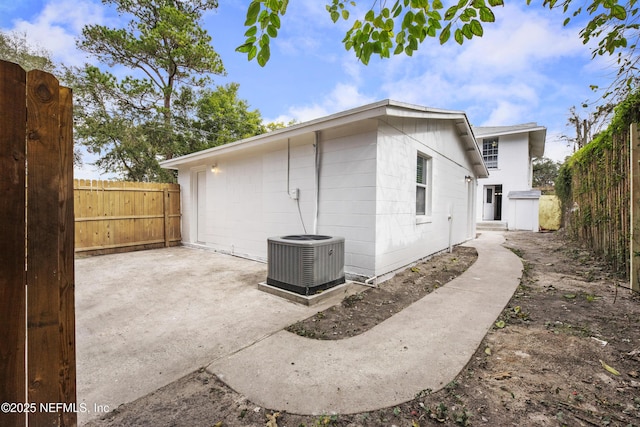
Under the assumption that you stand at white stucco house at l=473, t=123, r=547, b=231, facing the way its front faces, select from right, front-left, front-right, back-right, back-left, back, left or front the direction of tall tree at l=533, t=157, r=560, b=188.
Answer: back

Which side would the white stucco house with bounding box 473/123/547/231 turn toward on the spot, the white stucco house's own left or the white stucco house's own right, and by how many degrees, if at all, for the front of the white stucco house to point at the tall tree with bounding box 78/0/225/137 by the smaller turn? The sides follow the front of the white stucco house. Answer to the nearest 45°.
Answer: approximately 45° to the white stucco house's own right

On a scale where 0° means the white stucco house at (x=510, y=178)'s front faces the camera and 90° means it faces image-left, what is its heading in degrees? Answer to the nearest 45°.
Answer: approximately 0°

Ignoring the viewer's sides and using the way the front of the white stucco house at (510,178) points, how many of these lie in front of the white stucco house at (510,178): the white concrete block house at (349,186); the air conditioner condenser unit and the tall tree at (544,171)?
2

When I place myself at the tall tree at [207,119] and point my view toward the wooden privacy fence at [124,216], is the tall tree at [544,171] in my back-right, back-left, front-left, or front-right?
back-left

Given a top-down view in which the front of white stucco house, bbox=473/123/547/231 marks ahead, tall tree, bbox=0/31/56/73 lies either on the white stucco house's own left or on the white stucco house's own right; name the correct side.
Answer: on the white stucco house's own right

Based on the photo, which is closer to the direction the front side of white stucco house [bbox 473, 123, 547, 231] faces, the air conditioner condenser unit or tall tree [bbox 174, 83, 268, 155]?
the air conditioner condenser unit

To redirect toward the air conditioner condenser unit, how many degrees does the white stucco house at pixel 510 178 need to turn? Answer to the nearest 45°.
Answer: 0° — it already faces it

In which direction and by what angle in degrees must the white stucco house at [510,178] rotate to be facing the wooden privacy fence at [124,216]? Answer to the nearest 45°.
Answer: approximately 45° to its right

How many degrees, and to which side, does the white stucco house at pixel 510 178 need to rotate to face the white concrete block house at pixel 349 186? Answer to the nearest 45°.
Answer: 0° — it already faces it

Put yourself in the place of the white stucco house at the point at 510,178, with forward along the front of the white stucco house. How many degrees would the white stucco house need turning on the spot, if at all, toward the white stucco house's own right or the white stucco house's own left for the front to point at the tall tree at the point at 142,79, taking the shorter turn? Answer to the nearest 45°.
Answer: approximately 45° to the white stucco house's own right
